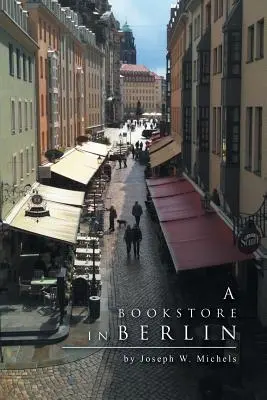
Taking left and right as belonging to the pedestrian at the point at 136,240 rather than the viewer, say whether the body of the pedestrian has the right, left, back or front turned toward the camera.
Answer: back

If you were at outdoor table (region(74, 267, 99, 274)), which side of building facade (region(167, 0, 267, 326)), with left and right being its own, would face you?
front

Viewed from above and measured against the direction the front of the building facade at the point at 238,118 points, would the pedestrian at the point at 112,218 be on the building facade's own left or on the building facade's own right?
on the building facade's own right

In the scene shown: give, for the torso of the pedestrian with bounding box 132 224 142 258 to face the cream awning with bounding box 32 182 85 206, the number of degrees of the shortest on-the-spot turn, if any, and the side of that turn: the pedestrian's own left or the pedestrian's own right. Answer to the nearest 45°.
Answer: approximately 45° to the pedestrian's own left

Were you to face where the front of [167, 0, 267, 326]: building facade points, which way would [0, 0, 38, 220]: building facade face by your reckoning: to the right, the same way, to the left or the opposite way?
the opposite way

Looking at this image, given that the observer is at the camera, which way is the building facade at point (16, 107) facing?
facing to the right of the viewer

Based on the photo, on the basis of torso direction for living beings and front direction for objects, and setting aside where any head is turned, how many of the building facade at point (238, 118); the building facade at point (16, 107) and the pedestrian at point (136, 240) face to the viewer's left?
1

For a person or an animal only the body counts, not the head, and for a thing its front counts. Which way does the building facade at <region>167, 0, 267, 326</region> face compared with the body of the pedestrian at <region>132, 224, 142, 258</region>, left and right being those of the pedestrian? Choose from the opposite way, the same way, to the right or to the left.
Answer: to the left

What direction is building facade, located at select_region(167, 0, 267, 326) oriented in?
to the viewer's left

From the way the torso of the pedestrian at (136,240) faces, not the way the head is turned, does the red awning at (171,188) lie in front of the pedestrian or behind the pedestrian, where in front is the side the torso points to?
in front
